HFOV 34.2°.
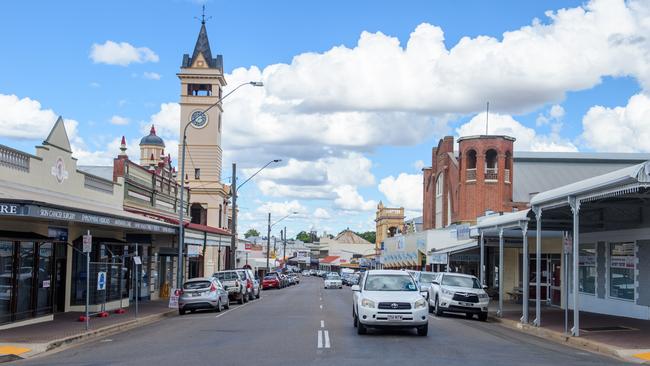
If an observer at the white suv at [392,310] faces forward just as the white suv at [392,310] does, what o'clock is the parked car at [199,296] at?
The parked car is roughly at 5 o'clock from the white suv.

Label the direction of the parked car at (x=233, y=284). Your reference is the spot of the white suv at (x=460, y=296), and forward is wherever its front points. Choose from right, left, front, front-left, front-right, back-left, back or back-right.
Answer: back

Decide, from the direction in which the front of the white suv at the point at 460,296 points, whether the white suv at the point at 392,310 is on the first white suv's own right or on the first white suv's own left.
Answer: on the first white suv's own right

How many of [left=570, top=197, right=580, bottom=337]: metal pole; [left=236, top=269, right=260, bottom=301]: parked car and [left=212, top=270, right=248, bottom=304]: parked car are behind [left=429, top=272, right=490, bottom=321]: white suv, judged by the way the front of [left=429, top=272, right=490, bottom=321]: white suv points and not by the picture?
2

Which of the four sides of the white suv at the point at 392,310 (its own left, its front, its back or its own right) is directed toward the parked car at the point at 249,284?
back

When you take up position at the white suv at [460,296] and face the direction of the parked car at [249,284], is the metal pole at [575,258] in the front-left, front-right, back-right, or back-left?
back-left

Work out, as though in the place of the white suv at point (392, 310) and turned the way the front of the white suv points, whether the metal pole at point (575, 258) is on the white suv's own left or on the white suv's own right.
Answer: on the white suv's own left

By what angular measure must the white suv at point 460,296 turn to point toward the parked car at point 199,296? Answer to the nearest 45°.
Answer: approximately 135° to its right

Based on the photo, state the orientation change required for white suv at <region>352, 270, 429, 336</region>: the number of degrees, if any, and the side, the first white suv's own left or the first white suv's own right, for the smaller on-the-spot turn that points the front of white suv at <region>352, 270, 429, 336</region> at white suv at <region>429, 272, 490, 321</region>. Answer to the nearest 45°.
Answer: approximately 180°

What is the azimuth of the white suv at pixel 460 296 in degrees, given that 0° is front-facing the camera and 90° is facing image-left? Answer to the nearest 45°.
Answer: approximately 315°

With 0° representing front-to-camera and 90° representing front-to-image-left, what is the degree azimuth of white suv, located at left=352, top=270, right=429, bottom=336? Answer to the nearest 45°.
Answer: approximately 0°

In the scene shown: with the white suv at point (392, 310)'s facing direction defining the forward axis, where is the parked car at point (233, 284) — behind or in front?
behind
